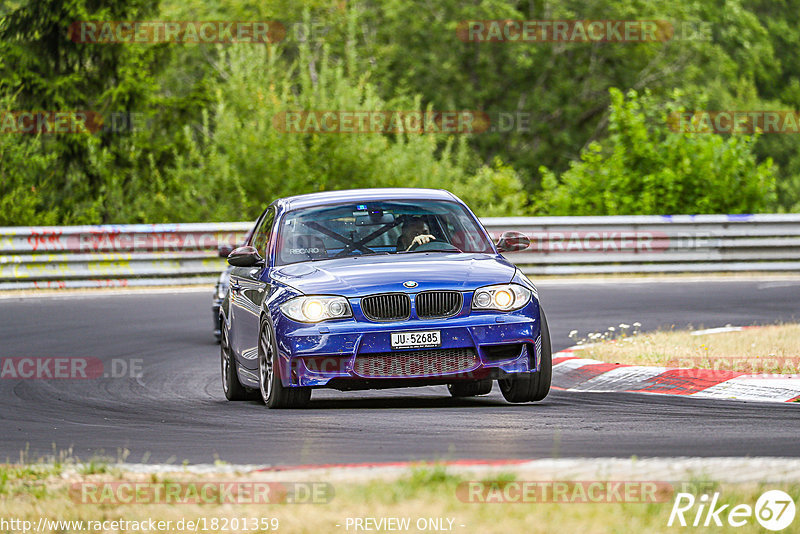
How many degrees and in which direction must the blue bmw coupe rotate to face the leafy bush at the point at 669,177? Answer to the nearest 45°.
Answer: approximately 180°

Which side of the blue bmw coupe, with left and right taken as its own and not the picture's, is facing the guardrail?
back

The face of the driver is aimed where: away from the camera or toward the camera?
toward the camera

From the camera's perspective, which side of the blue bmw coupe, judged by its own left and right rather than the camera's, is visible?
front
